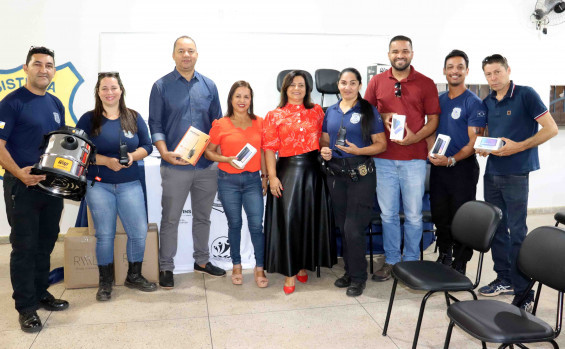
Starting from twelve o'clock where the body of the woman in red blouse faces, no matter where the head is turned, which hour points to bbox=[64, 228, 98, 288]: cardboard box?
The cardboard box is roughly at 3 o'clock from the woman in red blouse.

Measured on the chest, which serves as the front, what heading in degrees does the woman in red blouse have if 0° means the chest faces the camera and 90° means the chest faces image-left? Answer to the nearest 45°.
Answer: approximately 0°

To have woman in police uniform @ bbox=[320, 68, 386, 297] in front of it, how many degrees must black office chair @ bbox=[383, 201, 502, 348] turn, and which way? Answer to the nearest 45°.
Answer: approximately 90° to its right

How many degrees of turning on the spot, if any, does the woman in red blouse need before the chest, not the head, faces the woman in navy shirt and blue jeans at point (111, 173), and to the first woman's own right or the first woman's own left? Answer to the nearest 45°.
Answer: approximately 90° to the first woman's own right

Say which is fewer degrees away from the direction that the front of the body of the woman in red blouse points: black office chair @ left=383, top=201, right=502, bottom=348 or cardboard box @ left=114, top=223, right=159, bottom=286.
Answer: the black office chair

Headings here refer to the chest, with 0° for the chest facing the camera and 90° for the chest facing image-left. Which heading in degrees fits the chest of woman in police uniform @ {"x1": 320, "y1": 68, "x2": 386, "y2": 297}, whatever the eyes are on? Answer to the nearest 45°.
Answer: approximately 45°

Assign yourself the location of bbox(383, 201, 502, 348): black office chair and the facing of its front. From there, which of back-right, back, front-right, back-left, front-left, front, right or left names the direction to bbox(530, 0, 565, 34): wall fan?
back-right

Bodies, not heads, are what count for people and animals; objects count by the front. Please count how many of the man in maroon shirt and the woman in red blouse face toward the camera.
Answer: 2
